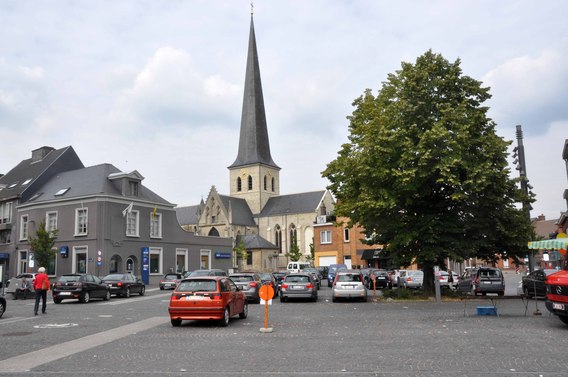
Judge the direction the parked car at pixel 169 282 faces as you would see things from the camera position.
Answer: facing away from the viewer and to the right of the viewer

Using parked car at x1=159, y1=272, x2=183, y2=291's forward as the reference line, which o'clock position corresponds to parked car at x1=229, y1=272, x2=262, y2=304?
parked car at x1=229, y1=272, x2=262, y2=304 is roughly at 4 o'clock from parked car at x1=159, y1=272, x2=183, y2=291.

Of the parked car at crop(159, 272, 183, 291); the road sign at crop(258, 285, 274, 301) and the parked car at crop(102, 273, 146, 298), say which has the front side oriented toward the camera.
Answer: the road sign

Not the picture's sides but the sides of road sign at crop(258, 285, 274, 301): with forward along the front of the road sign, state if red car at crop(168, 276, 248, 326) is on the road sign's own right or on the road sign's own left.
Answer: on the road sign's own right

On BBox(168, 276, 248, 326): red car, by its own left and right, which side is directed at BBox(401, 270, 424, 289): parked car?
front

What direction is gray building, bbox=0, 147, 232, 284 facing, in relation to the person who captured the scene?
facing the viewer and to the right of the viewer

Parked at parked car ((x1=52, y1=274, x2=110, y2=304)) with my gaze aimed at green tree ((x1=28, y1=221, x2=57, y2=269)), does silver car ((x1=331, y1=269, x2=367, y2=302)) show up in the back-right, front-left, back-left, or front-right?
back-right

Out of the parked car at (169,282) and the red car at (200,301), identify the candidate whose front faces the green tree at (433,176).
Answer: the red car

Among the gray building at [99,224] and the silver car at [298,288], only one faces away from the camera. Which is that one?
the silver car

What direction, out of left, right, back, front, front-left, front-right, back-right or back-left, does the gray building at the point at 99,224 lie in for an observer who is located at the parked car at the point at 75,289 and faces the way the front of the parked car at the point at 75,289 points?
front-left

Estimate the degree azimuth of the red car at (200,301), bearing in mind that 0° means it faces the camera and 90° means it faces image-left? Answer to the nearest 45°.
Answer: approximately 225°

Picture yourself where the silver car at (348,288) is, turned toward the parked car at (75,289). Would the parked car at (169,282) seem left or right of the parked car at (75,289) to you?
right
